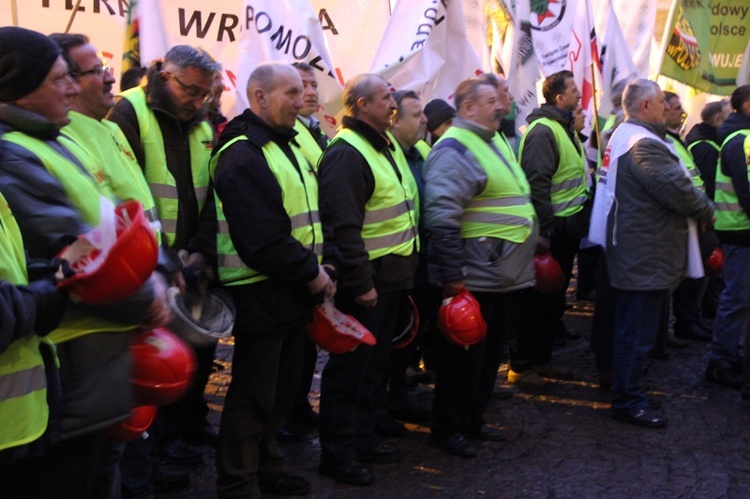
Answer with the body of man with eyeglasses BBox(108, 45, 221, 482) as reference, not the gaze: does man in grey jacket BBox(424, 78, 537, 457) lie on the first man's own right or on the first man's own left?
on the first man's own left

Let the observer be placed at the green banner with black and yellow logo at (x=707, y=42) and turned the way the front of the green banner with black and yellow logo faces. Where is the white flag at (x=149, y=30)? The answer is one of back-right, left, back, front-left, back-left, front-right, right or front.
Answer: front-right

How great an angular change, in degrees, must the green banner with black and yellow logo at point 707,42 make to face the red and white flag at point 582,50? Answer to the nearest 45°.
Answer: approximately 45° to its right

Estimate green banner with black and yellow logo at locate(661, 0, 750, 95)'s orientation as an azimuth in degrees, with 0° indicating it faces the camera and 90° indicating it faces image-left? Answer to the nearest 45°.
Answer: approximately 0°

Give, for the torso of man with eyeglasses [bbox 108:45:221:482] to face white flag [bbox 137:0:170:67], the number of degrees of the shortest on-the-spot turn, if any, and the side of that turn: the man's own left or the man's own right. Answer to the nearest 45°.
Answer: approximately 135° to the man's own left

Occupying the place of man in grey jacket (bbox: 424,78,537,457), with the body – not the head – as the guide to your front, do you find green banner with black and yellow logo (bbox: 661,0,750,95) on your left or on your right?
on your left

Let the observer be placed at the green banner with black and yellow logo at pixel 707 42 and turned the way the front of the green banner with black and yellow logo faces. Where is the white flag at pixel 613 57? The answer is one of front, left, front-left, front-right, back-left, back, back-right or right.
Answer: front-right

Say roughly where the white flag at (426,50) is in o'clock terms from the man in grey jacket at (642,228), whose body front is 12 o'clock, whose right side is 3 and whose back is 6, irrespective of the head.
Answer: The white flag is roughly at 7 o'clock from the man in grey jacket.

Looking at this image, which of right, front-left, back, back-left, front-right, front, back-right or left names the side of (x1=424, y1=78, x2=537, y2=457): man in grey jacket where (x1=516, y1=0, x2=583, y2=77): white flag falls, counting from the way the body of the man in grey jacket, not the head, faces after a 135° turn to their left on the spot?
front

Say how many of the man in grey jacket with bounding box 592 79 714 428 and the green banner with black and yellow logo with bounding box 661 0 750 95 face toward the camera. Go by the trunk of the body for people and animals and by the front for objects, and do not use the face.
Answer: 1
